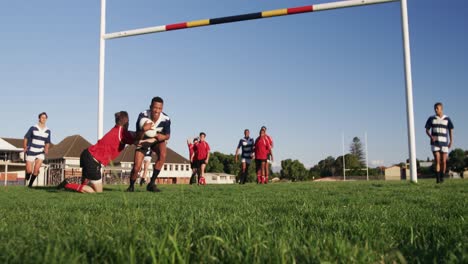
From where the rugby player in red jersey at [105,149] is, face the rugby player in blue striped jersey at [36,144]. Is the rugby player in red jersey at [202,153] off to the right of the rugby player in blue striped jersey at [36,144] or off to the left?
right

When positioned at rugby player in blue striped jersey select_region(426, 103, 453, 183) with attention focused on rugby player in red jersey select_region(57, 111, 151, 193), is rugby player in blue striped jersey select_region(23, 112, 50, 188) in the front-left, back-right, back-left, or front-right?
front-right

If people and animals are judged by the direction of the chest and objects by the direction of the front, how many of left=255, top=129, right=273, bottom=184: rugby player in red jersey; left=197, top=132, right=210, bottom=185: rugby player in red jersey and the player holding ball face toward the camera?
3

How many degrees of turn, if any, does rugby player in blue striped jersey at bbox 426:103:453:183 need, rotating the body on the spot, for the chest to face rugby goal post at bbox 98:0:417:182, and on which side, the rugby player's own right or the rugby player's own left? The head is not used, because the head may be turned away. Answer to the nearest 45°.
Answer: approximately 45° to the rugby player's own right

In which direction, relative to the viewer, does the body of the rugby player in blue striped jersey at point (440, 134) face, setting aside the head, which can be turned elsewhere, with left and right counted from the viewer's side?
facing the viewer

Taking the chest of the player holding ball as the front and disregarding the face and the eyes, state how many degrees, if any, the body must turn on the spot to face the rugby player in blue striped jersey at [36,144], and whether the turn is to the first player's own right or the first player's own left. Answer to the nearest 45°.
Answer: approximately 135° to the first player's own right

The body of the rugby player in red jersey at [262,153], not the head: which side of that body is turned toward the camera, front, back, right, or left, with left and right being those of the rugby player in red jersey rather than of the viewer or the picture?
front

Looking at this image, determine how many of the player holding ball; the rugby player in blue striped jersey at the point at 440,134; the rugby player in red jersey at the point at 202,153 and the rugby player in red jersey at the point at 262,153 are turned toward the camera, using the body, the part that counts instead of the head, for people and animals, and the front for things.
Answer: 4

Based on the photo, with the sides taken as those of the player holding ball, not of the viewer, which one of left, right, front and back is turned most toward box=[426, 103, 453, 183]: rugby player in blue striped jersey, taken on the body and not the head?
left

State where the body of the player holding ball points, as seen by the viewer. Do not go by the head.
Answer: toward the camera
